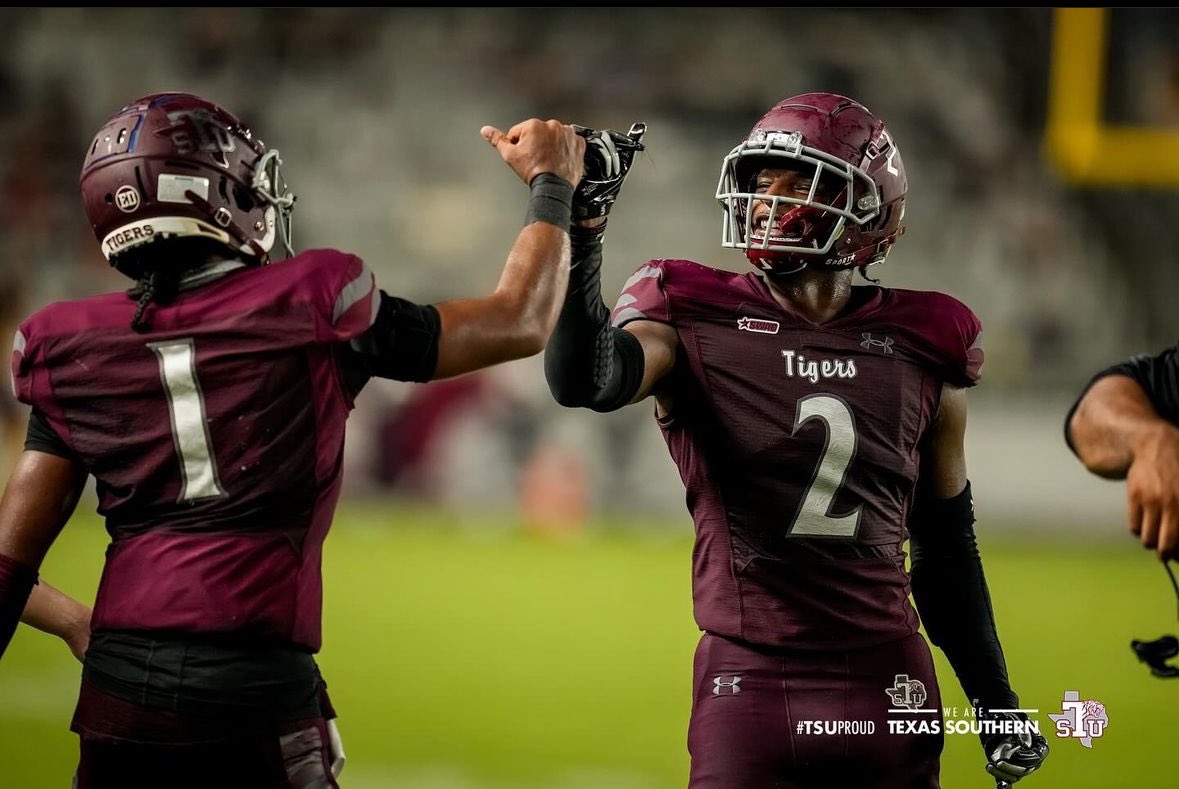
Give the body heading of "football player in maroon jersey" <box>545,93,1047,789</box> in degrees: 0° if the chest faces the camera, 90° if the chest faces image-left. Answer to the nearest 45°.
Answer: approximately 0°

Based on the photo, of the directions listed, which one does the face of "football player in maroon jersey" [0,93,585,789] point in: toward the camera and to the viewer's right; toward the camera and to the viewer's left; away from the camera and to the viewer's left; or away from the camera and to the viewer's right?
away from the camera and to the viewer's right

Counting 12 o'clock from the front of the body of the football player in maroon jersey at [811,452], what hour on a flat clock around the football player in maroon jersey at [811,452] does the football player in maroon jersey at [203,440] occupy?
the football player in maroon jersey at [203,440] is roughly at 2 o'clock from the football player in maroon jersey at [811,452].
